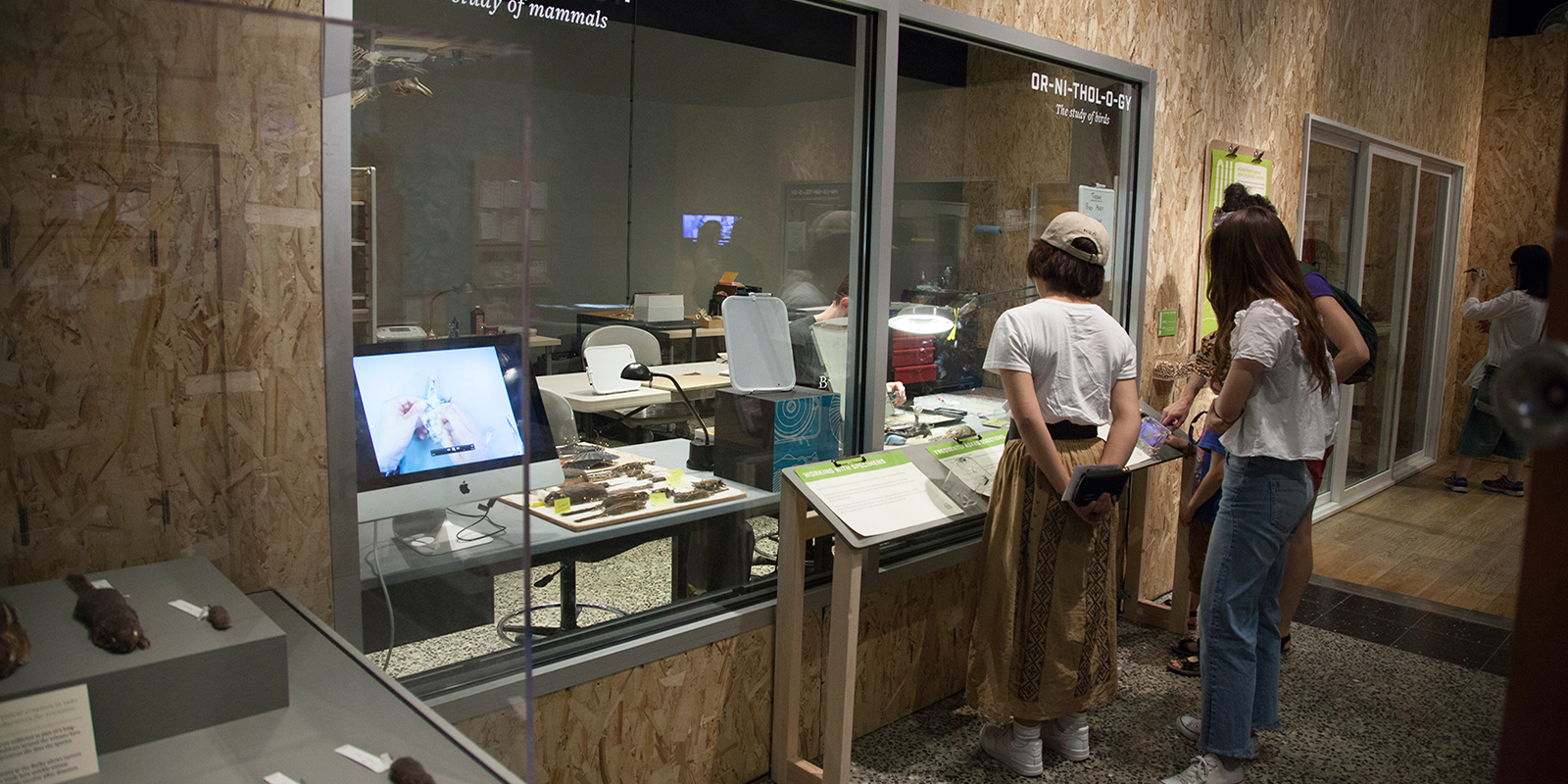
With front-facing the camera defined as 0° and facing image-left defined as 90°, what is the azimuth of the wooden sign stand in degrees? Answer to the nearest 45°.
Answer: approximately 315°

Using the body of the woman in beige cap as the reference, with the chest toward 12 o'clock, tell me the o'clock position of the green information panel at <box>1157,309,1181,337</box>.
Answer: The green information panel is roughly at 2 o'clock from the woman in beige cap.

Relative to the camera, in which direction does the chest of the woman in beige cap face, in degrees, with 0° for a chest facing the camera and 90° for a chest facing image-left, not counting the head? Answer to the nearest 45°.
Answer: approximately 135°

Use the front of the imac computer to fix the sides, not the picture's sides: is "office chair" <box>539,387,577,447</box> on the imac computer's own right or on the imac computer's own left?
on the imac computer's own left

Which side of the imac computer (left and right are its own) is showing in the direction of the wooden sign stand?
left

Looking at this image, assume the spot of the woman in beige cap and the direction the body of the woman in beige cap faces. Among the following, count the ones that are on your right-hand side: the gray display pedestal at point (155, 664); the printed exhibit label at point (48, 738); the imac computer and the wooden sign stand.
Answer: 0

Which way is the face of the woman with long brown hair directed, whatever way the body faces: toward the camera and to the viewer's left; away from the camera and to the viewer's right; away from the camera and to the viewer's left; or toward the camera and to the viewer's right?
away from the camera and to the viewer's left

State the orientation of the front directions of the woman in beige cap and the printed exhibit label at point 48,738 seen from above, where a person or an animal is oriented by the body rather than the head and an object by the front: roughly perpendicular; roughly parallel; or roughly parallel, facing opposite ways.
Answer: roughly parallel, facing opposite ways

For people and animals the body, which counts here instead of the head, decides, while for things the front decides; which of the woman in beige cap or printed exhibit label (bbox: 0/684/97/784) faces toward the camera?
the printed exhibit label

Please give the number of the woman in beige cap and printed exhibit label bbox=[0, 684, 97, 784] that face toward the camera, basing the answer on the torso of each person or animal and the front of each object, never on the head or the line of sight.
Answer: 1

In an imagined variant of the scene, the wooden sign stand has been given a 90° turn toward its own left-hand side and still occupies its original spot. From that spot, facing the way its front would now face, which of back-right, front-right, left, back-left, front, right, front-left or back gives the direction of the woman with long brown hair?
front-right

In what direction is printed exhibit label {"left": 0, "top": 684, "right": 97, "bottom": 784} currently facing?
toward the camera

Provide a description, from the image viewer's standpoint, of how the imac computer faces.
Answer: facing the viewer and to the right of the viewer
